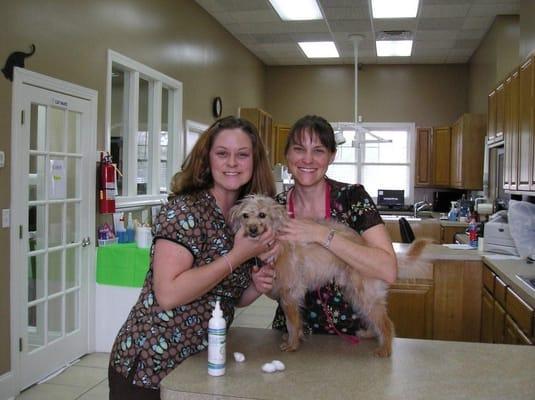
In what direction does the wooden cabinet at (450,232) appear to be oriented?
toward the camera

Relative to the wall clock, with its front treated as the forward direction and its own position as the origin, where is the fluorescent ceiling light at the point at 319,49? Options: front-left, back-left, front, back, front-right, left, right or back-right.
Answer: left

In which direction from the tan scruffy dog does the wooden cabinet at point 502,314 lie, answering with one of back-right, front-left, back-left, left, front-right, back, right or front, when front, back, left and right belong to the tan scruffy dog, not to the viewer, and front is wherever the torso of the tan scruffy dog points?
back-right

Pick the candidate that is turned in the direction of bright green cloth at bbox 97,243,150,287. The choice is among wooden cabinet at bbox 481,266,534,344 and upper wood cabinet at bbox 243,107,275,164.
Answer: the wooden cabinet

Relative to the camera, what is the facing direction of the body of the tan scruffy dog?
to the viewer's left

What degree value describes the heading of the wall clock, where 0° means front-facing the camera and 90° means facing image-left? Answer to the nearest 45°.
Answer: approximately 315°

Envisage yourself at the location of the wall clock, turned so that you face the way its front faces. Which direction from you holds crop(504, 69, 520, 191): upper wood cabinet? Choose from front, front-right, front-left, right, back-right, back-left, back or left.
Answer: front

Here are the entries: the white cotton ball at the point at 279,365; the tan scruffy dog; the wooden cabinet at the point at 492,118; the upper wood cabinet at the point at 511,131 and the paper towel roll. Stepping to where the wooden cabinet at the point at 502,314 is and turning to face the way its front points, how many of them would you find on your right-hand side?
3

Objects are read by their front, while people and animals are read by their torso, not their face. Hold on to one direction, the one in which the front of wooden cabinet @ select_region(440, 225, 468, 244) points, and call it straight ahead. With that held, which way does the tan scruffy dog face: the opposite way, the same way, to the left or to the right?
to the right

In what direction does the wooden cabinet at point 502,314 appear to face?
to the viewer's left

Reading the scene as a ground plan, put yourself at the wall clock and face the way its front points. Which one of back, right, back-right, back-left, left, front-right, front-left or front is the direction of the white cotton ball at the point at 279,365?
front-right

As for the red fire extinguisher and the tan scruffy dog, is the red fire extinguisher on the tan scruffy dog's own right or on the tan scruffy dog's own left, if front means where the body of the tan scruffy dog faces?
on the tan scruffy dog's own right

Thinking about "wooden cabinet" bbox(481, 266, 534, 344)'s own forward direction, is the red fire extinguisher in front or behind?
in front
